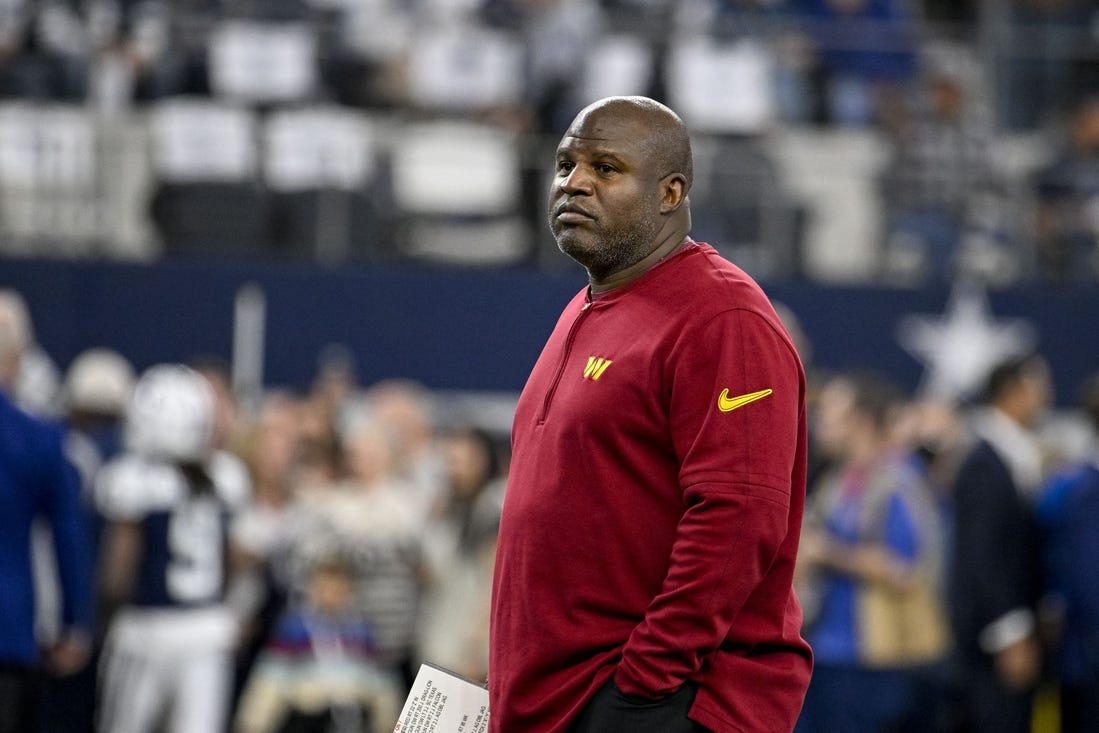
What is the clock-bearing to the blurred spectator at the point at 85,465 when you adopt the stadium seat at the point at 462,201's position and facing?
The blurred spectator is roughly at 1 o'clock from the stadium seat.

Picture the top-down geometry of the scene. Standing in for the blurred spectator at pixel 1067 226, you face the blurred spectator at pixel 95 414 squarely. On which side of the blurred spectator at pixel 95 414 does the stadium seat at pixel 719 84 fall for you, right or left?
right

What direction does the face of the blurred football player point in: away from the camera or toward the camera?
away from the camera

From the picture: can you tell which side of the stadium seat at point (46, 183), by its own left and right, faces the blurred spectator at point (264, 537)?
front

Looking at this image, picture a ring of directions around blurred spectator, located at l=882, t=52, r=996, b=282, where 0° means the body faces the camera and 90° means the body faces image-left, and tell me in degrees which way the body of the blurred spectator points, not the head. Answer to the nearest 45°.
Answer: approximately 0°

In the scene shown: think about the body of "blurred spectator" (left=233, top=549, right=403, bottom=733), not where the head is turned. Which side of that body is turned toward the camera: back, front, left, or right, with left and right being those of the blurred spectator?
front

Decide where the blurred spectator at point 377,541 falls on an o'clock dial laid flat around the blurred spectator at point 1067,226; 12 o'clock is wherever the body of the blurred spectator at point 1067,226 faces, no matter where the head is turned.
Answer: the blurred spectator at point 377,541 is roughly at 1 o'clock from the blurred spectator at point 1067,226.

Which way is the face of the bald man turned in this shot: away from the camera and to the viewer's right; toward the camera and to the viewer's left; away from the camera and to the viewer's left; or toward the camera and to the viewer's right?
toward the camera and to the viewer's left

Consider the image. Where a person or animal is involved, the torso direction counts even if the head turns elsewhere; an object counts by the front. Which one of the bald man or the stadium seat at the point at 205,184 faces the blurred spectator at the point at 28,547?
the stadium seat

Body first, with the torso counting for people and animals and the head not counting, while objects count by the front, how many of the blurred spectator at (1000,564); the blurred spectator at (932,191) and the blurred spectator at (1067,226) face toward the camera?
2

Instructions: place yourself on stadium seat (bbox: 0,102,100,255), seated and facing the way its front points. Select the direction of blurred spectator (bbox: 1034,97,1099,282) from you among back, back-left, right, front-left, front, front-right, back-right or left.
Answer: left

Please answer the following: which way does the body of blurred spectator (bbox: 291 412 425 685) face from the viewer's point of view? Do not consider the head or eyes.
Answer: toward the camera

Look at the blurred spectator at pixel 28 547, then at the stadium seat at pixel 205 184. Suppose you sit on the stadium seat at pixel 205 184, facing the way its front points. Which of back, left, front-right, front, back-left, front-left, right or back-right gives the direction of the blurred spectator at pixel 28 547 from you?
front

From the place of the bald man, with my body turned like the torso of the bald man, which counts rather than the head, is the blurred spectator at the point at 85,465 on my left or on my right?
on my right

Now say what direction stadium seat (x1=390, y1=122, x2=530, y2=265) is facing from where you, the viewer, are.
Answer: facing the viewer
